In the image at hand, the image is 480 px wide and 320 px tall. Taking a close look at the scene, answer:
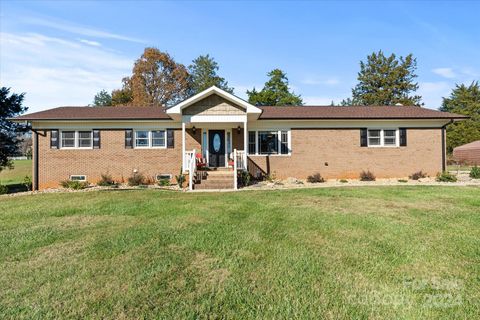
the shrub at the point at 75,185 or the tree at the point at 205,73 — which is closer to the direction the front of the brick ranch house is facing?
the shrub

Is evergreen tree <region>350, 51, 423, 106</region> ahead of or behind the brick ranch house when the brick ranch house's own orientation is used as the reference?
behind

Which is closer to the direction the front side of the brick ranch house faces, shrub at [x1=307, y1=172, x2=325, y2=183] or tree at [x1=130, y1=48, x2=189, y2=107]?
the shrub

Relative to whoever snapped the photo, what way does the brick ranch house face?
facing the viewer

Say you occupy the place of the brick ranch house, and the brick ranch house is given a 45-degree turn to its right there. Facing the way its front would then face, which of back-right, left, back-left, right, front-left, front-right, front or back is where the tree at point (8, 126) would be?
front-right

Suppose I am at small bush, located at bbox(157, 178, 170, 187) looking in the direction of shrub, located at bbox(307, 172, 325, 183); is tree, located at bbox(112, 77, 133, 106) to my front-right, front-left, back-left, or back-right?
back-left

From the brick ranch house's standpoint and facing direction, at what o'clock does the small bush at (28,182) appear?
The small bush is roughly at 3 o'clock from the brick ranch house.

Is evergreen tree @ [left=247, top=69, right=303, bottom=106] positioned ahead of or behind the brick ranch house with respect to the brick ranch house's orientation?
behind

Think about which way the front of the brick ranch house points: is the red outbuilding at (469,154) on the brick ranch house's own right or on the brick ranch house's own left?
on the brick ranch house's own left

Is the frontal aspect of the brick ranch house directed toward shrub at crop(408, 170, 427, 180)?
no

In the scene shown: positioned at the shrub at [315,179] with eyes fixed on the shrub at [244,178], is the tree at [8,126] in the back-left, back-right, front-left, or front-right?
front-right

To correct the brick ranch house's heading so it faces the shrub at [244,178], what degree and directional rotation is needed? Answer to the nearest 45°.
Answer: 0° — it already faces it

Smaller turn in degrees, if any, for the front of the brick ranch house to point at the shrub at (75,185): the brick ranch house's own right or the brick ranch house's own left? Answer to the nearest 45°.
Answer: approximately 90° to the brick ranch house's own right

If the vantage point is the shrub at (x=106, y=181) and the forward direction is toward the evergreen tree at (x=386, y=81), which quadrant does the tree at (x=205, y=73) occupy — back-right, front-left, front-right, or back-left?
front-left

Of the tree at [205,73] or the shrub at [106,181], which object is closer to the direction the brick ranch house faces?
the shrub

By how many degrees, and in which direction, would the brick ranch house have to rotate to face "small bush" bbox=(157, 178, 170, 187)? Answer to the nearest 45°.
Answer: approximately 90° to its right

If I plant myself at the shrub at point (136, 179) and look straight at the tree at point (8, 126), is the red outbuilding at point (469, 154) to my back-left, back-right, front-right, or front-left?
back-right

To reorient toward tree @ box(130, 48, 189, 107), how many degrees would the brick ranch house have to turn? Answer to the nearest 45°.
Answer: approximately 135° to its right
